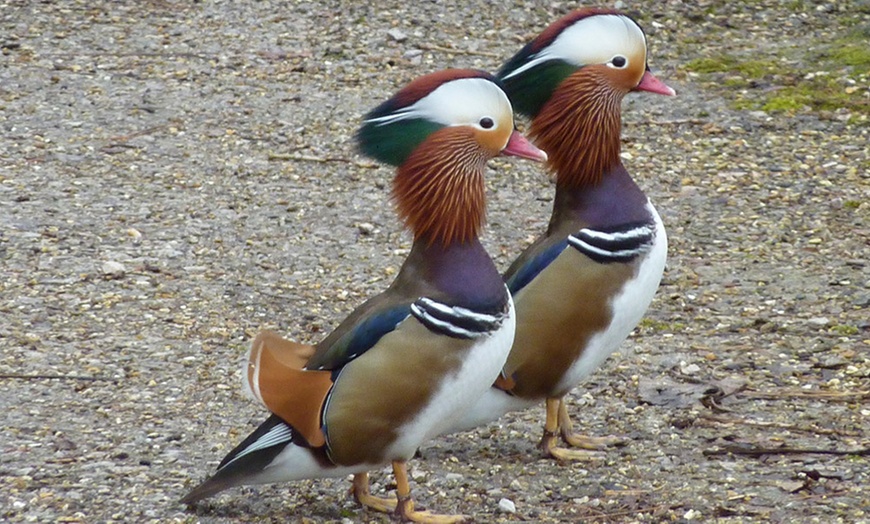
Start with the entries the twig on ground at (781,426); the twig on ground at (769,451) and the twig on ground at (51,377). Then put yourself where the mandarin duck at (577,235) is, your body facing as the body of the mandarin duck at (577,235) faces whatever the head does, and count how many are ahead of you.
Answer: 2

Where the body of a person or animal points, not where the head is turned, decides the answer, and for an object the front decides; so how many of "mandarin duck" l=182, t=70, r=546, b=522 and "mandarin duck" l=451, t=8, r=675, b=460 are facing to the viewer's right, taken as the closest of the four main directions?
2

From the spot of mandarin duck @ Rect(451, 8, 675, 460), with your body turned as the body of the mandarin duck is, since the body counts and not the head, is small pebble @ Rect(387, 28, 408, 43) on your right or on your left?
on your left

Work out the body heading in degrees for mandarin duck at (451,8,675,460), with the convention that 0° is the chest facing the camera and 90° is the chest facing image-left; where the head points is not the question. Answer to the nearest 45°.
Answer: approximately 270°

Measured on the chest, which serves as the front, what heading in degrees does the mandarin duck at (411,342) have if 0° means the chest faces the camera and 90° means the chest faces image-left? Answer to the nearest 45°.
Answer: approximately 270°
